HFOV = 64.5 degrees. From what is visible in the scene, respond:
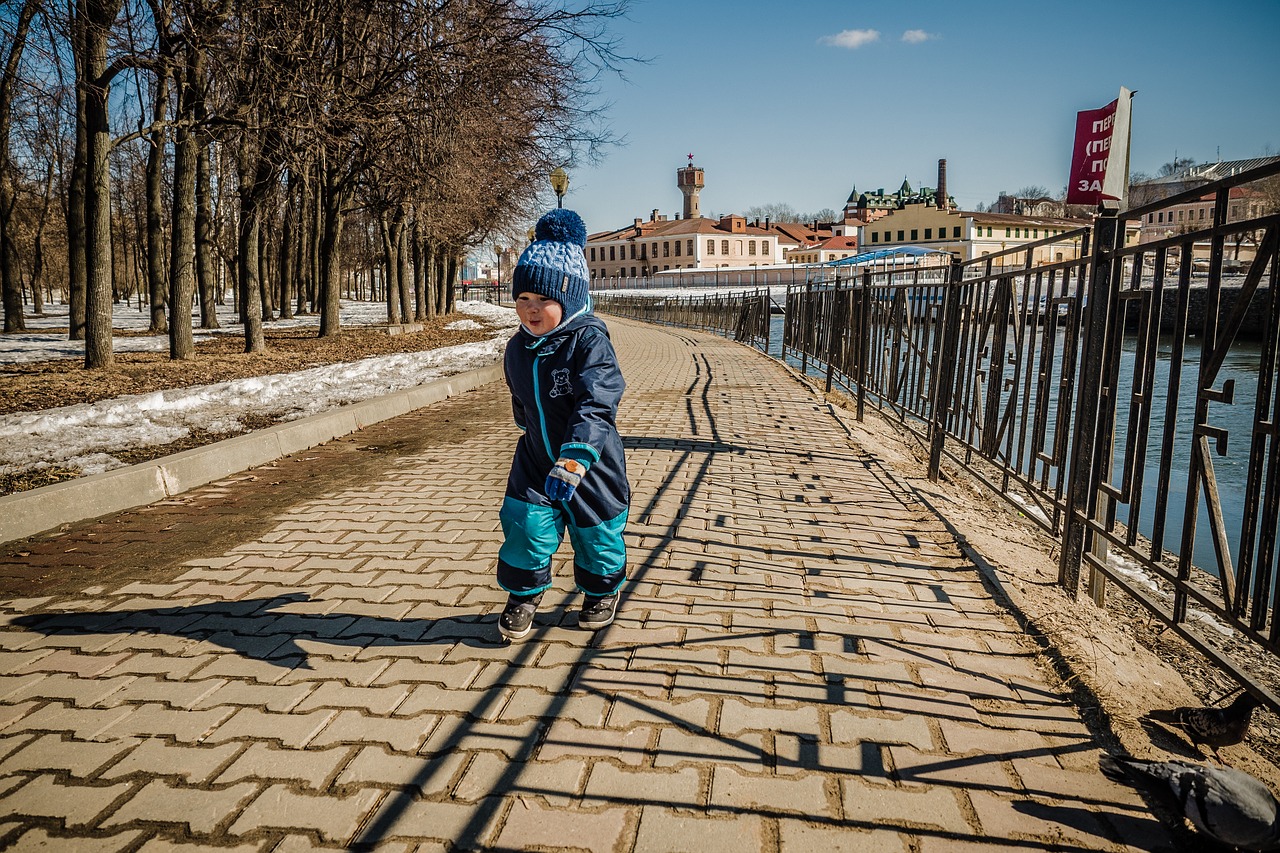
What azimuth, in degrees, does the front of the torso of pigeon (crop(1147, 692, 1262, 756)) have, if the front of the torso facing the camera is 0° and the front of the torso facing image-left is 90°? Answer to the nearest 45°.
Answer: approximately 270°

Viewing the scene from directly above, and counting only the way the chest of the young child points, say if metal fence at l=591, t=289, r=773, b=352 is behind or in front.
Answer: behind

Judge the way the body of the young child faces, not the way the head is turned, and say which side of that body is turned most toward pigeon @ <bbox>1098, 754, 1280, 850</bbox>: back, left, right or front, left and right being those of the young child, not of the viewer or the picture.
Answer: left

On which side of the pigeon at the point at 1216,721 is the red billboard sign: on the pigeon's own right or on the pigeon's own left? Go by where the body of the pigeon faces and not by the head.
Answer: on the pigeon's own left

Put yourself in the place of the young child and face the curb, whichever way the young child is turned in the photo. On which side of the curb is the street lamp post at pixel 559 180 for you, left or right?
right

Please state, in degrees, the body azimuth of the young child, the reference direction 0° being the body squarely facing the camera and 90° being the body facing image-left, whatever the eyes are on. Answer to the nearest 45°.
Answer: approximately 45°

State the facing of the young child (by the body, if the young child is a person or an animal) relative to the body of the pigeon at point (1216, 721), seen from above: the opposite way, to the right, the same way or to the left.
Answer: to the right

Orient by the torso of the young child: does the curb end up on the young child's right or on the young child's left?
on the young child's right

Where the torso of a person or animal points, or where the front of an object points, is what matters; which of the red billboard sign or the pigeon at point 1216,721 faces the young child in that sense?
the red billboard sign

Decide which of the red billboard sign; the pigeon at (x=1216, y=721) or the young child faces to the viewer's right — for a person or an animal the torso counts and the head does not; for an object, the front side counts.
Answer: the pigeon

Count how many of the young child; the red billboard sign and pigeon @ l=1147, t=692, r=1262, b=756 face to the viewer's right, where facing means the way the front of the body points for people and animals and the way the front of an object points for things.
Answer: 1

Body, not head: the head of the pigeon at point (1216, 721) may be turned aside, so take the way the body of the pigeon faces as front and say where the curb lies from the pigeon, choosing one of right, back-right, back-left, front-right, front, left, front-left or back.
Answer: back
